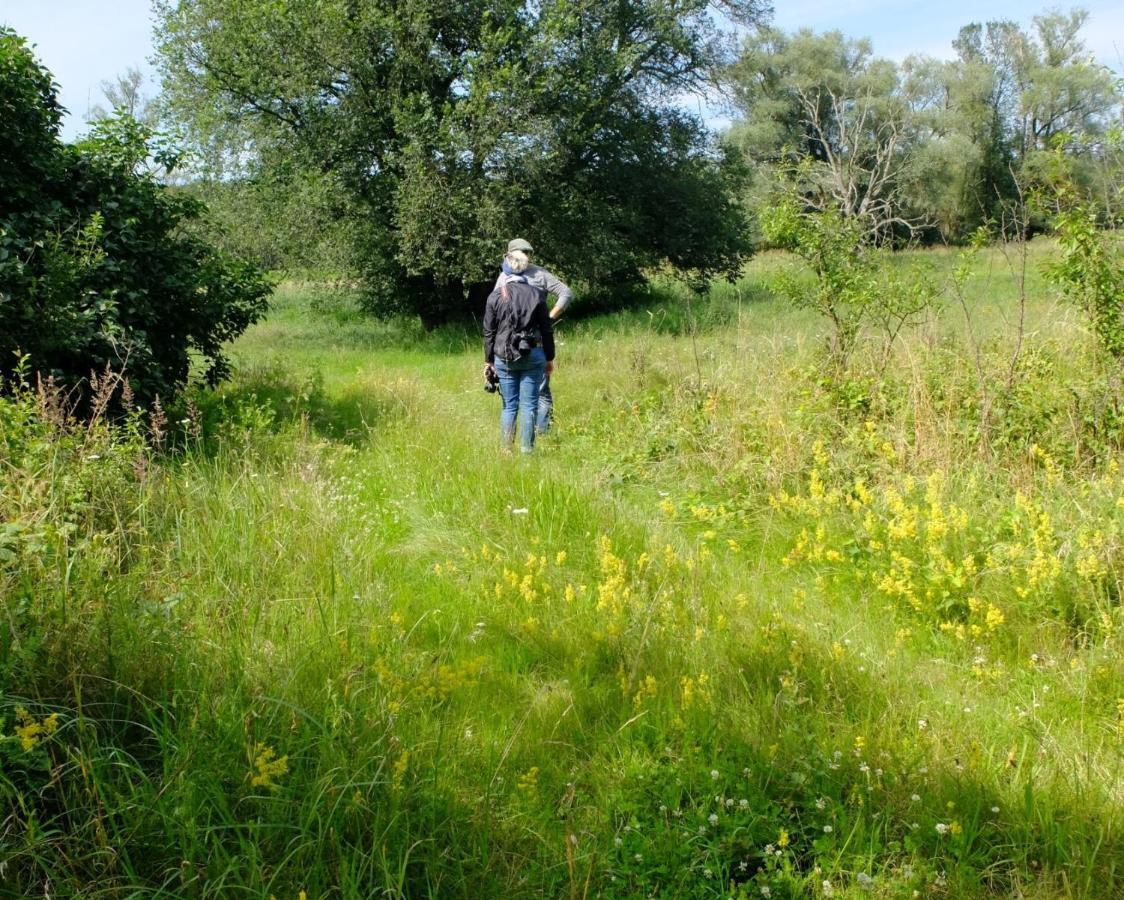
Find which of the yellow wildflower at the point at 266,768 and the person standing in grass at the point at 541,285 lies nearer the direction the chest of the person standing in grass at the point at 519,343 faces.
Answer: the person standing in grass at the point at 541,285

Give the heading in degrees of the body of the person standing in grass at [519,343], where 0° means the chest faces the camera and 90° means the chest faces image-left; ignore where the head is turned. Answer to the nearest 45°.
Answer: approximately 180°

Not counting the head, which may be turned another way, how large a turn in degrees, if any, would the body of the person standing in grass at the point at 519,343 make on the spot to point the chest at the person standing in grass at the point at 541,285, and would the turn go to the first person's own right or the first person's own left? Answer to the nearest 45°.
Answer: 0° — they already face them

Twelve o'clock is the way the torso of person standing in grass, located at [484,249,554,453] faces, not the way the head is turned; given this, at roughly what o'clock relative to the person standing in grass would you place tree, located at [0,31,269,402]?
The tree is roughly at 9 o'clock from the person standing in grass.

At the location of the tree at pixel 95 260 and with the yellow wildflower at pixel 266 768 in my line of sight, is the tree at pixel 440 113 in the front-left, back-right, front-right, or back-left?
back-left

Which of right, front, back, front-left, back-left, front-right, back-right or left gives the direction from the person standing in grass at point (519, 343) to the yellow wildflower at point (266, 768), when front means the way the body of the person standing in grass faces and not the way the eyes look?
back
